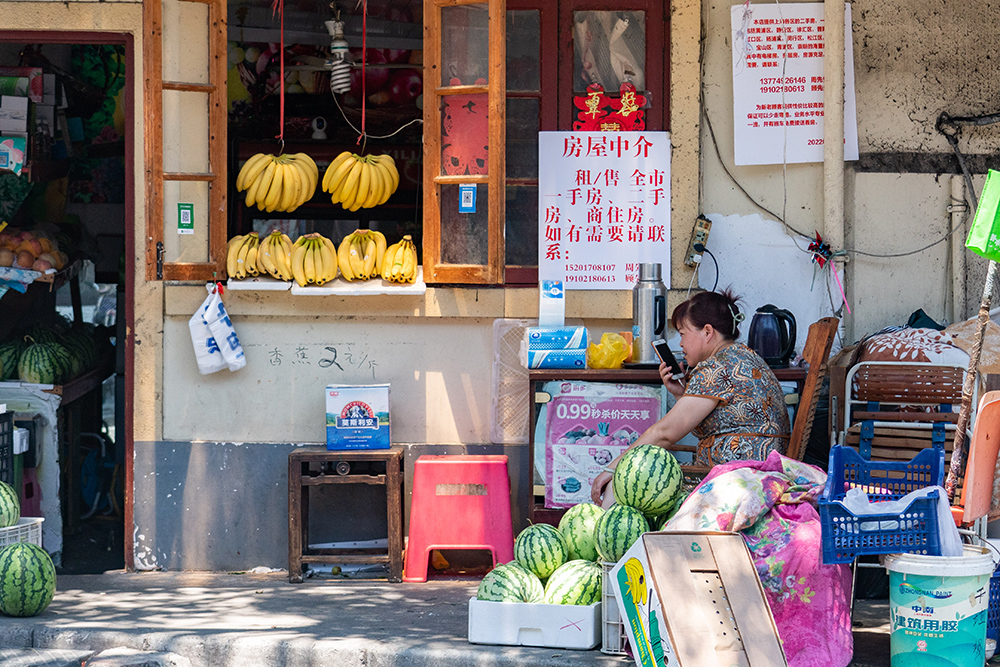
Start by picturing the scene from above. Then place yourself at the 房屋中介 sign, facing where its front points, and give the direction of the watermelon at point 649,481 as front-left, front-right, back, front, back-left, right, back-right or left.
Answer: front

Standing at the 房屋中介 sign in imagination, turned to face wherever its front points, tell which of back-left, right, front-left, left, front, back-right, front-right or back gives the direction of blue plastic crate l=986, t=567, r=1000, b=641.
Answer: front-left

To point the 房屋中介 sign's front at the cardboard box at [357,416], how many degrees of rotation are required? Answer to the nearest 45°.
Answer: approximately 90° to its right

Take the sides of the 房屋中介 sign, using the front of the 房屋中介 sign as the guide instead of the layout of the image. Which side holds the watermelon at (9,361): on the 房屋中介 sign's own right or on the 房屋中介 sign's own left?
on the 房屋中介 sign's own right

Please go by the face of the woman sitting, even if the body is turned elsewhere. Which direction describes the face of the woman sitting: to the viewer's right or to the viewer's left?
to the viewer's left

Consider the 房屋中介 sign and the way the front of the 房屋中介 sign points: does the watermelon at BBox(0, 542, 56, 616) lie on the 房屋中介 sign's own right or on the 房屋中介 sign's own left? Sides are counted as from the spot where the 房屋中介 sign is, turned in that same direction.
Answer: on the 房屋中介 sign's own right

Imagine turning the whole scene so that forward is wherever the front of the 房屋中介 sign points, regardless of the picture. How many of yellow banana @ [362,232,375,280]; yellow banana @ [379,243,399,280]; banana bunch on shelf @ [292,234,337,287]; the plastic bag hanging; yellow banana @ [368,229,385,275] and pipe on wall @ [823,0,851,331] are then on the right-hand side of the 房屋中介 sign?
5

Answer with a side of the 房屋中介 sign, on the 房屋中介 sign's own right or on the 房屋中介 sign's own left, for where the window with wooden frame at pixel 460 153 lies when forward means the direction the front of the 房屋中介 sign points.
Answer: on the 房屋中介 sign's own right

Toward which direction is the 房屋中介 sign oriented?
toward the camera

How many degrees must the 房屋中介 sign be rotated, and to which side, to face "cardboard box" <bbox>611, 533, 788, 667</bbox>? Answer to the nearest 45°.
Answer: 0° — it already faces it

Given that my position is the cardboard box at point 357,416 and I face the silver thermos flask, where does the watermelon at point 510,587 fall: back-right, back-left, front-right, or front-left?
front-right

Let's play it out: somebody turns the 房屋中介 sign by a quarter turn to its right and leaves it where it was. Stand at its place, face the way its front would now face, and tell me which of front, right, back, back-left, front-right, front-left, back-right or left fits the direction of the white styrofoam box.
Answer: left

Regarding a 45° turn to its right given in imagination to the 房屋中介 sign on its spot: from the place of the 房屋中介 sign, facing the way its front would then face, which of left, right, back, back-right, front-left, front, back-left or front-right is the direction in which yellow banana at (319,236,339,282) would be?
front-right

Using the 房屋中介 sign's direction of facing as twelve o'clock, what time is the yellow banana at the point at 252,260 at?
The yellow banana is roughly at 3 o'clock from the 房屋中介 sign.

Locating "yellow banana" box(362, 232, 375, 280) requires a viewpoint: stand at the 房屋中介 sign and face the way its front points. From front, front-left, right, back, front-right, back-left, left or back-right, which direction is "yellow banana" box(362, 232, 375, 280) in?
right

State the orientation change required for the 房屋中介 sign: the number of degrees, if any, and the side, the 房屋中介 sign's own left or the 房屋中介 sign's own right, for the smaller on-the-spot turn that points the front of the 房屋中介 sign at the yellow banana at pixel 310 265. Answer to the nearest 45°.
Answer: approximately 90° to the 房屋中介 sign's own right

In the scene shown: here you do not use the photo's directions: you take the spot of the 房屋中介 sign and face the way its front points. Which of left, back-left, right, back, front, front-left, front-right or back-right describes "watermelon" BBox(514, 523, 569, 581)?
front

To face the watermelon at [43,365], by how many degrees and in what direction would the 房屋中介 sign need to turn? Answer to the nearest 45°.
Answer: approximately 90° to its right

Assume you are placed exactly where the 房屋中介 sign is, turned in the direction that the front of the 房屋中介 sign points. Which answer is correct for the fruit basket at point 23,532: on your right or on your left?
on your right
